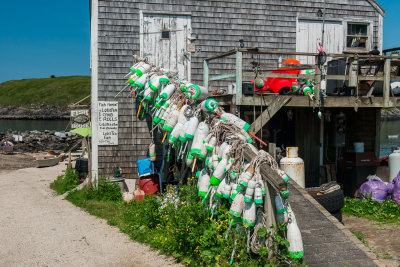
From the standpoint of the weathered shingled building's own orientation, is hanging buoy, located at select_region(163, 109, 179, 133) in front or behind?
in front

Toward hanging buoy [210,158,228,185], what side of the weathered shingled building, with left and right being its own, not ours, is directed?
front

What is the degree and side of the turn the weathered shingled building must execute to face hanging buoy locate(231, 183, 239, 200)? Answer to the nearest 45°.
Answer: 0° — it already faces it

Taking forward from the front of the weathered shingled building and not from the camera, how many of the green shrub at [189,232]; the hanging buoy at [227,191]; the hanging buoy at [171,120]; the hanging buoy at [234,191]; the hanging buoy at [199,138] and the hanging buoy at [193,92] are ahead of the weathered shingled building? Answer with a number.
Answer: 6

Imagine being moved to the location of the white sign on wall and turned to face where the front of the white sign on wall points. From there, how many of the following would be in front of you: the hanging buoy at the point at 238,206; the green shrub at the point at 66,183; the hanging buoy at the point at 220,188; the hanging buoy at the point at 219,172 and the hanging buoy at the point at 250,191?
4

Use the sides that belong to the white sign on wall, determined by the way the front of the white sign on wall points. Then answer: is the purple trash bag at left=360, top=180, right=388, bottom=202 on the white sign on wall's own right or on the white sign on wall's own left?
on the white sign on wall's own left

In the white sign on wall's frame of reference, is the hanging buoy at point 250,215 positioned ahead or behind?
ahead

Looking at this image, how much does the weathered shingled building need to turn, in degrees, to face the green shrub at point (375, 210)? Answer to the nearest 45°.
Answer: approximately 45° to its left

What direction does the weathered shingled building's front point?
toward the camera

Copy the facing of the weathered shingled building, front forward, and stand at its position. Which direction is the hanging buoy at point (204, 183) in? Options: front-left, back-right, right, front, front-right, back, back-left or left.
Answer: front

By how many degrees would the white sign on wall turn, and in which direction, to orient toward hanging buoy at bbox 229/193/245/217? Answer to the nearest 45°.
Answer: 0° — it already faces it
